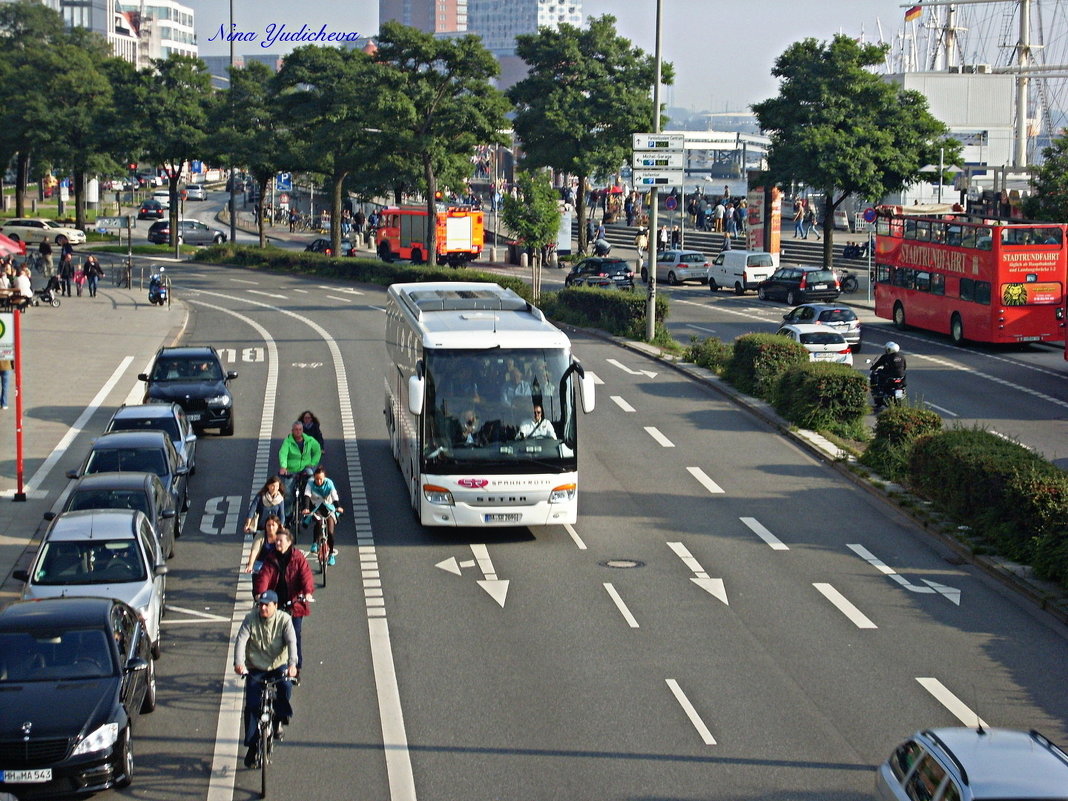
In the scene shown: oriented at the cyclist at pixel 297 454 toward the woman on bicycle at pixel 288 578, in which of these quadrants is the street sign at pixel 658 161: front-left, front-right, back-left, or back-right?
back-left

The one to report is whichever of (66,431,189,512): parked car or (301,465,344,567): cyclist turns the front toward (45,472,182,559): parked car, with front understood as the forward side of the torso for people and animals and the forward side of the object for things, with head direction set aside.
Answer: (66,431,189,512): parked car

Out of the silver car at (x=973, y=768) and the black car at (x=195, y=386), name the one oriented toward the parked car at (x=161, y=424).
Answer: the black car at (x=195, y=386)

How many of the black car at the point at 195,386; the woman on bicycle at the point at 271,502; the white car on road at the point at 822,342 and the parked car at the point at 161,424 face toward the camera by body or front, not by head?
3

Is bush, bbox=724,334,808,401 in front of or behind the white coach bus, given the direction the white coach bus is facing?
behind

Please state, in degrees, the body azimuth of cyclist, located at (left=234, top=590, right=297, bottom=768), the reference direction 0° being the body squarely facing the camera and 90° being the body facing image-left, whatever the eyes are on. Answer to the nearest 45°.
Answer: approximately 0°

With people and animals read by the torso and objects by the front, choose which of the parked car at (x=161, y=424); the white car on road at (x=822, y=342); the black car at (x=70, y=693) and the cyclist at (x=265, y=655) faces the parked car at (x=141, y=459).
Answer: the parked car at (x=161, y=424)

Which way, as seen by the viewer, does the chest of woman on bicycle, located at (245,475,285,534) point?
toward the camera

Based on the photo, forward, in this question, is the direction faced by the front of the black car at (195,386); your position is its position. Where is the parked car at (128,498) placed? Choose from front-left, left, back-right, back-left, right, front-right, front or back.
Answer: front

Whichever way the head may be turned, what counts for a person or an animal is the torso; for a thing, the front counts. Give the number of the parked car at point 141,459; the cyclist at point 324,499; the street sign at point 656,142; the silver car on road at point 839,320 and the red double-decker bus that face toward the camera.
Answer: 3

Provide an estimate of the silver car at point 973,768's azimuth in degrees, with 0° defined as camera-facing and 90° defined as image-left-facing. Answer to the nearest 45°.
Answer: approximately 315°

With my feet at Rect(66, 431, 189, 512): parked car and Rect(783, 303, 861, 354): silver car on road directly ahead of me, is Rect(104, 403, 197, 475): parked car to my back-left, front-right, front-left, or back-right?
front-left

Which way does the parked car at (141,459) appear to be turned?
toward the camera
